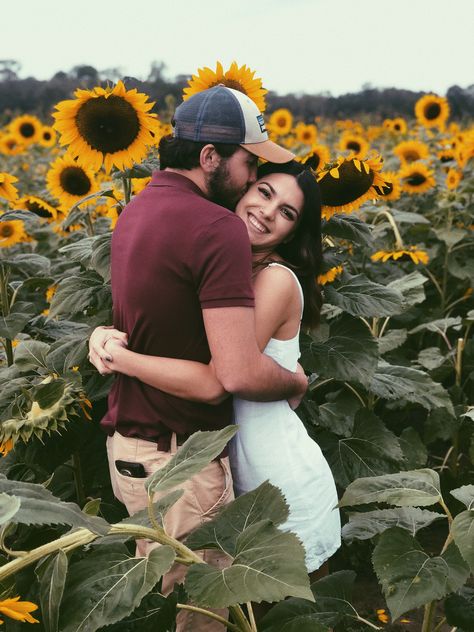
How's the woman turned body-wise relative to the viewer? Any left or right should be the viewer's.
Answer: facing to the left of the viewer

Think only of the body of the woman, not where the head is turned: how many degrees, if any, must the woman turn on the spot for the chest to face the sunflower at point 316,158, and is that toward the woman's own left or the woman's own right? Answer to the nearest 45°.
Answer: approximately 90° to the woman's own right

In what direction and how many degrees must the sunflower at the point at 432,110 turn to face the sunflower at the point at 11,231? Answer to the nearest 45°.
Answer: approximately 45° to its right

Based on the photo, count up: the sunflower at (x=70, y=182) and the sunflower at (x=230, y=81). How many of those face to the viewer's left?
0

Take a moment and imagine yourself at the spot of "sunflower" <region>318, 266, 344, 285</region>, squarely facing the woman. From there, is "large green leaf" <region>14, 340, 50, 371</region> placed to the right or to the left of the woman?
right

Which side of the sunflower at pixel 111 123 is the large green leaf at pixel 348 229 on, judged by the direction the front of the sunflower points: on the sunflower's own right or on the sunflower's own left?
on the sunflower's own left

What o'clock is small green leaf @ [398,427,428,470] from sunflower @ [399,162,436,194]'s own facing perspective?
The small green leaf is roughly at 12 o'clock from the sunflower.

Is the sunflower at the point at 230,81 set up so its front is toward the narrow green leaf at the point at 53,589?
yes

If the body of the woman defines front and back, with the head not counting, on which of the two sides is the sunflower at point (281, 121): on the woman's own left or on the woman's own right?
on the woman's own right

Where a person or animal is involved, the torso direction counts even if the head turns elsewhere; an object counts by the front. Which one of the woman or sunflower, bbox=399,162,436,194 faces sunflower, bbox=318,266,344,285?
sunflower, bbox=399,162,436,194

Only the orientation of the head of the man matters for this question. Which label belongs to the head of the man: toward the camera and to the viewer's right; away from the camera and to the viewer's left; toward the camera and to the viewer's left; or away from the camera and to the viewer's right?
away from the camera and to the viewer's right

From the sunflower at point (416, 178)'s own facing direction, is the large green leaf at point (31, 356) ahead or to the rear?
ahead

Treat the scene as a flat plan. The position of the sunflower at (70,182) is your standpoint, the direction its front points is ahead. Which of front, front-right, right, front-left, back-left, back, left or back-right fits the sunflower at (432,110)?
back-left

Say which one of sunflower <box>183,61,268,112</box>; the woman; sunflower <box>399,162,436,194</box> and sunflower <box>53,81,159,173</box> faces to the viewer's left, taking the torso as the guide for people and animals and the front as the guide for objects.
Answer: the woman

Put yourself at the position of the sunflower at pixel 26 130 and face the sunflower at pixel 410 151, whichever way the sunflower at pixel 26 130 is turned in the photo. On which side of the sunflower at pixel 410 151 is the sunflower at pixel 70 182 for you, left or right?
right
